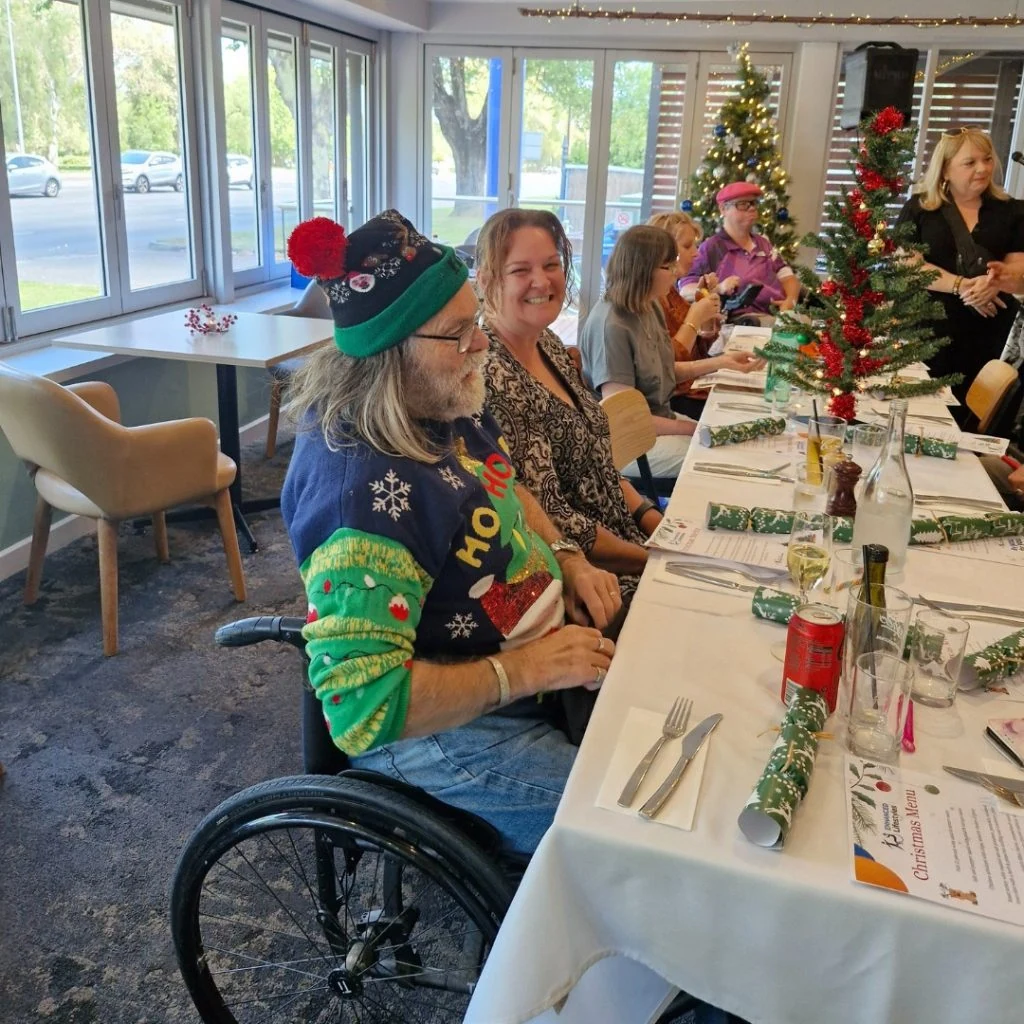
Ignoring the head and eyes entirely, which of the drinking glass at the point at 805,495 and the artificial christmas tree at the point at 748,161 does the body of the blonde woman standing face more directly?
the drinking glass

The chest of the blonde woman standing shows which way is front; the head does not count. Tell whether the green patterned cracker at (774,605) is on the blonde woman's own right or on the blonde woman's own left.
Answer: on the blonde woman's own right

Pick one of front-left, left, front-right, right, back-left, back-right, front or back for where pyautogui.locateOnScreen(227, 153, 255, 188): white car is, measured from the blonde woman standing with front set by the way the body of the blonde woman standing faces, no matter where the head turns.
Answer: back-right

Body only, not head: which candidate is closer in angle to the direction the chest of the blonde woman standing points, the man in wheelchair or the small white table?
the man in wheelchair

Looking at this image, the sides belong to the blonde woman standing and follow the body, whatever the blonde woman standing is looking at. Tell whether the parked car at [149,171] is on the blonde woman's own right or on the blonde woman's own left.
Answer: on the blonde woman's own right

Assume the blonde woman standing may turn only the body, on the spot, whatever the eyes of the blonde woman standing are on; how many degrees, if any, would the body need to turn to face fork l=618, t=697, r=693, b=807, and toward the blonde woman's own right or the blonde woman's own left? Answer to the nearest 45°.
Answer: approximately 45° to the blonde woman's own right
